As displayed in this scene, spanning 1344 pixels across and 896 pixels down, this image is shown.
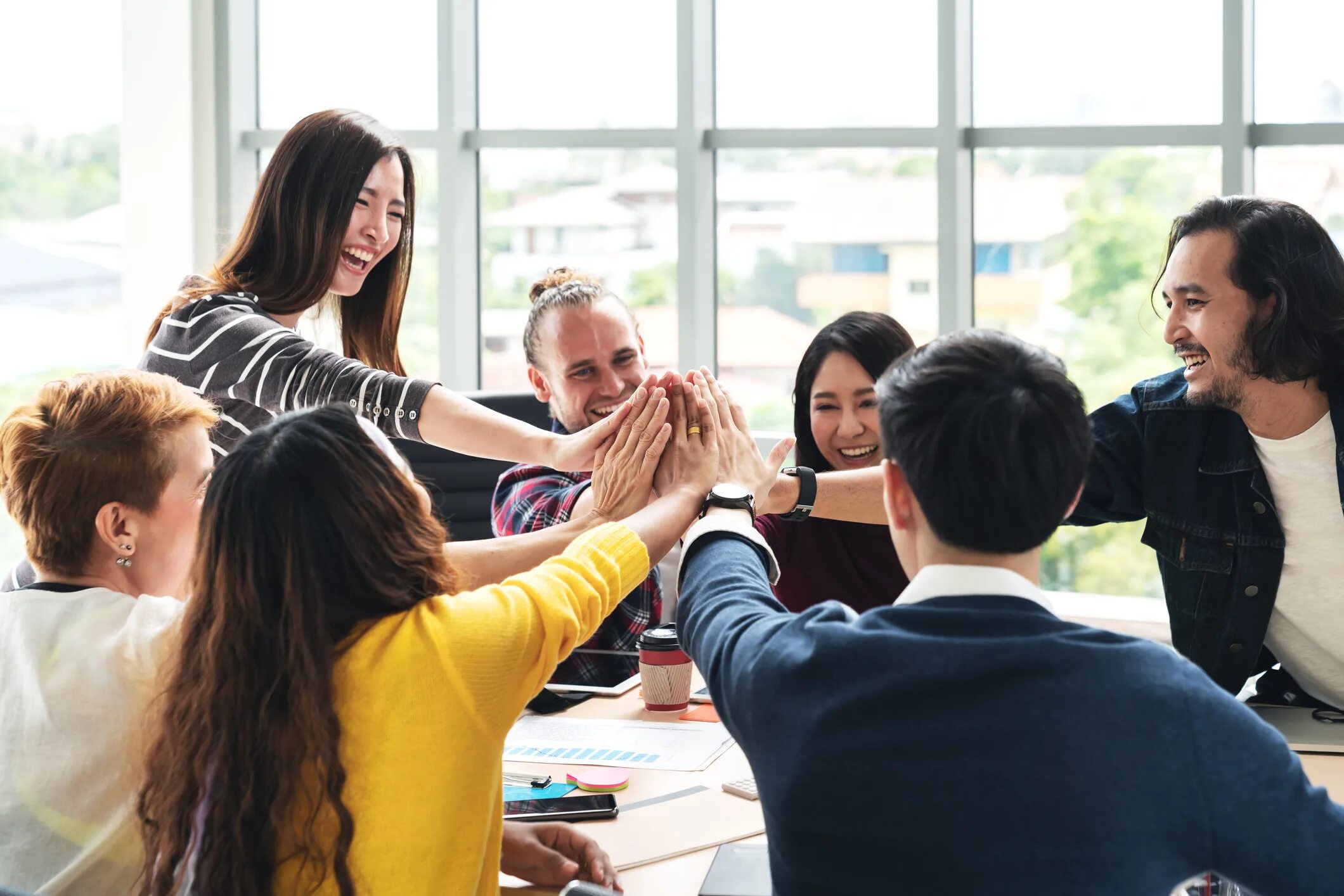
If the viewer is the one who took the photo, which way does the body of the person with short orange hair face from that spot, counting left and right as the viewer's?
facing away from the viewer and to the right of the viewer

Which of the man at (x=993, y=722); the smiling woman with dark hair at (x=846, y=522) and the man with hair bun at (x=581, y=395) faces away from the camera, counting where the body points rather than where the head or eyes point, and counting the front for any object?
the man

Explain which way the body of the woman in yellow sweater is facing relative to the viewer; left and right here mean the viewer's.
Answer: facing away from the viewer and to the right of the viewer

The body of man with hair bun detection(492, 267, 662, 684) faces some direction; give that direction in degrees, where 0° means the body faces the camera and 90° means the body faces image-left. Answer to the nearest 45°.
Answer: approximately 315°

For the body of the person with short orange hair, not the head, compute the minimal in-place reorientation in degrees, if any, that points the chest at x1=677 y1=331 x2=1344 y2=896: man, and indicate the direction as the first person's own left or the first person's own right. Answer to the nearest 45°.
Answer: approximately 90° to the first person's own right

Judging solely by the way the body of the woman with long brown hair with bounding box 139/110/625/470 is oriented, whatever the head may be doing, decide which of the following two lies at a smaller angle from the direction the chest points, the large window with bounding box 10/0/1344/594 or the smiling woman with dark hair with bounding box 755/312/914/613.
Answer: the smiling woman with dark hair

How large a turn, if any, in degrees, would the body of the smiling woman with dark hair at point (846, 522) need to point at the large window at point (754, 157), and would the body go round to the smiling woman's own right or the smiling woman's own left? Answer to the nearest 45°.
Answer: approximately 180°

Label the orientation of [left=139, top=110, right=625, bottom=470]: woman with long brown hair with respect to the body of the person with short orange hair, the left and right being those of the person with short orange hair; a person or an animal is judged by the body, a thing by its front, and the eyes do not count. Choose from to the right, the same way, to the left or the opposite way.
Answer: to the right

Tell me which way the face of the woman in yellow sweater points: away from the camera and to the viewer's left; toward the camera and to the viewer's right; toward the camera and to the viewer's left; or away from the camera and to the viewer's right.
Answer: away from the camera and to the viewer's right
